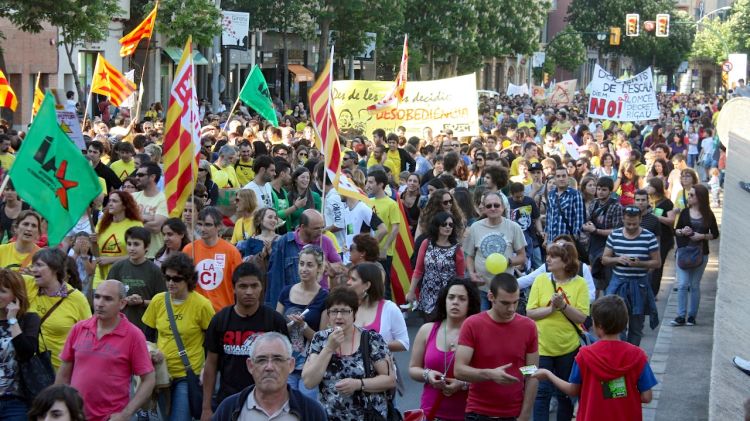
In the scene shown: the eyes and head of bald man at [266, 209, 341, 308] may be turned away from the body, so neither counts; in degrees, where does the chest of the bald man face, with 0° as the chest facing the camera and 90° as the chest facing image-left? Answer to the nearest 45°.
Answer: approximately 315°

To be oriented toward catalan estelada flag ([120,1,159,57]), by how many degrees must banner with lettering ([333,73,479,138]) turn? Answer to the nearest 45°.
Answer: approximately 90° to its right

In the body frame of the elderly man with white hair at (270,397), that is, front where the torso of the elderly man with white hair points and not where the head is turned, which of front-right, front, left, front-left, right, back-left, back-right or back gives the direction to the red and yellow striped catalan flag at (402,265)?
back

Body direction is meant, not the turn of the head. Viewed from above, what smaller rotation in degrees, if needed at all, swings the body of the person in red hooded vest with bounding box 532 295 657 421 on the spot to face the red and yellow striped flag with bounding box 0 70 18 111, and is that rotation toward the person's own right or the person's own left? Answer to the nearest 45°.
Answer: approximately 45° to the person's own left

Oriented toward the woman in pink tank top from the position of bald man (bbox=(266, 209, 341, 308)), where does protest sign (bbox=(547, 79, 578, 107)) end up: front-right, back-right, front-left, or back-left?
back-left

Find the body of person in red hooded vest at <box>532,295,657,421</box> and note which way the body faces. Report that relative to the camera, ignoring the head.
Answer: away from the camera

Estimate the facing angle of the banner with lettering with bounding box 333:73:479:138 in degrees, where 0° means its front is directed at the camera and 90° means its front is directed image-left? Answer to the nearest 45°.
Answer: approximately 0°

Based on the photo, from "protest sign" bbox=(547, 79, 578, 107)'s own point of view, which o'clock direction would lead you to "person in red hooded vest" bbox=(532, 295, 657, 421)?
The person in red hooded vest is roughly at 12 o'clock from the protest sign.
